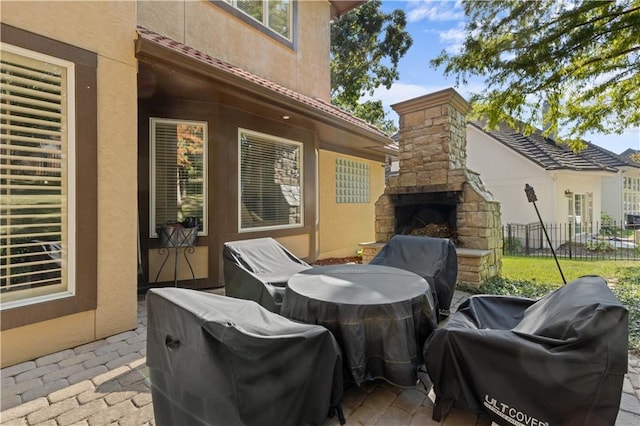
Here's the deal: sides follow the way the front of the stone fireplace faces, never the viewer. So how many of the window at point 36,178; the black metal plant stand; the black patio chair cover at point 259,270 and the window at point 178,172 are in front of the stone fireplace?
4

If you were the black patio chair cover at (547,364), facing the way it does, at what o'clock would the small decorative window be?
The small decorative window is roughly at 2 o'clock from the black patio chair cover.

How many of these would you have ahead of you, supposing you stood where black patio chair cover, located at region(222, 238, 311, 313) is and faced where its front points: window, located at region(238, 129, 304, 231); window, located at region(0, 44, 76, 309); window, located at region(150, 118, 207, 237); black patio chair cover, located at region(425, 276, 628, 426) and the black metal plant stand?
1

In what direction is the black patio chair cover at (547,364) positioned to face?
to the viewer's left

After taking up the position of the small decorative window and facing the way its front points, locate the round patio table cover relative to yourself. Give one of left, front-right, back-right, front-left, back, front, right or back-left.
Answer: front-right

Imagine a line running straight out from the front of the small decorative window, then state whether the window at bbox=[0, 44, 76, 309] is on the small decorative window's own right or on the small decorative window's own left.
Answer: on the small decorative window's own right

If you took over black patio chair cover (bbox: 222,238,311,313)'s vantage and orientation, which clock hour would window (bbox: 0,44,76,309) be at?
The window is roughly at 4 o'clock from the black patio chair cover.

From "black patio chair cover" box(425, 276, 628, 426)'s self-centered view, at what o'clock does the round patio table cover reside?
The round patio table cover is roughly at 12 o'clock from the black patio chair cover.

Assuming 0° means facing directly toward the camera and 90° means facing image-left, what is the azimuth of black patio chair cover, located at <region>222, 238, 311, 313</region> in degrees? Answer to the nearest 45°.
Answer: approximately 315°

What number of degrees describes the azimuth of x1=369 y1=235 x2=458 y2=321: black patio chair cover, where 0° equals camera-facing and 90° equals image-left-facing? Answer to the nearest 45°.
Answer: approximately 45°

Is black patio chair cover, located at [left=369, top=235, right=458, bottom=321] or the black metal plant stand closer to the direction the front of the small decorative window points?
the black patio chair cover

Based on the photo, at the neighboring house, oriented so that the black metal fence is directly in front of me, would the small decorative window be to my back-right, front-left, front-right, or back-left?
front-right

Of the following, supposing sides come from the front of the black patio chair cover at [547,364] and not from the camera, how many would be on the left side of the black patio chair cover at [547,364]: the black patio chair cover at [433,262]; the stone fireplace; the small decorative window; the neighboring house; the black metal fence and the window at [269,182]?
0

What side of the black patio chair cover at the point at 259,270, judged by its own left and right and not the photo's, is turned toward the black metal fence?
left

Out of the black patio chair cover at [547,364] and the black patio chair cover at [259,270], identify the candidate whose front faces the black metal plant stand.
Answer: the black patio chair cover at [547,364]

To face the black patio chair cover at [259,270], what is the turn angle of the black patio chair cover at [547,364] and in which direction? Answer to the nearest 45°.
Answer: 0° — it already faces it

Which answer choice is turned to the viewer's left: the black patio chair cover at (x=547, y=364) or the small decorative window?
the black patio chair cover

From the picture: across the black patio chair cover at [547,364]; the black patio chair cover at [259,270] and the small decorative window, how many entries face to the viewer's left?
1

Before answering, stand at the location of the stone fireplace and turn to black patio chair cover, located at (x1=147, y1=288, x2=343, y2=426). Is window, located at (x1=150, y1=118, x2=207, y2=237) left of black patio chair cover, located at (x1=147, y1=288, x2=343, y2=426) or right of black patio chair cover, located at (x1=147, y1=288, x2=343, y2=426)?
right

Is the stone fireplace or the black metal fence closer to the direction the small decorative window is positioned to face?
the stone fireplace

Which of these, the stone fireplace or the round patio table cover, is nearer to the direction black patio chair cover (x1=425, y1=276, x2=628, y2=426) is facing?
the round patio table cover

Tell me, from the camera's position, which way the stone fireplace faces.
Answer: facing the viewer and to the left of the viewer

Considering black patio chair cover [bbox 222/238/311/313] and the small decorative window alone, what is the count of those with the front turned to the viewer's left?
0
